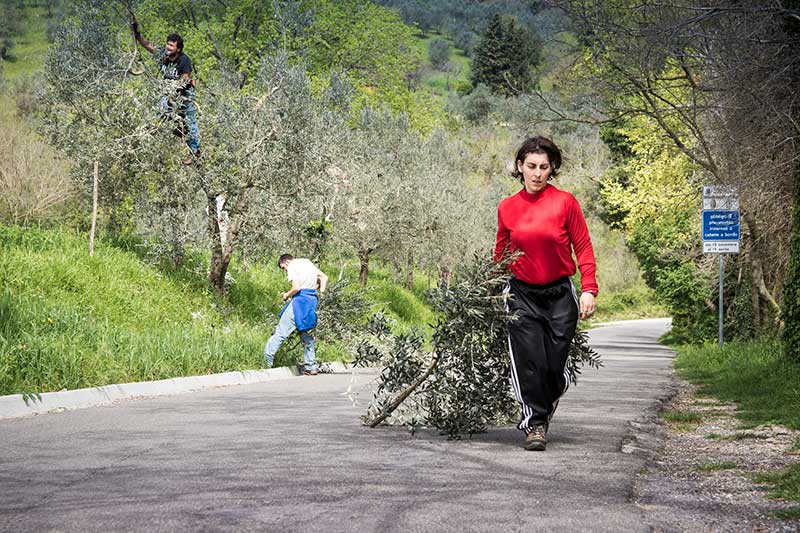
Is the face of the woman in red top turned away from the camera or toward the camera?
toward the camera

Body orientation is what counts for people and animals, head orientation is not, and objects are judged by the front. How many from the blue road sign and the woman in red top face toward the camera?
2

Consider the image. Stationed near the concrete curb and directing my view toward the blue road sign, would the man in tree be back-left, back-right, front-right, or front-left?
front-left

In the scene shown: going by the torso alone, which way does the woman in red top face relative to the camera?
toward the camera

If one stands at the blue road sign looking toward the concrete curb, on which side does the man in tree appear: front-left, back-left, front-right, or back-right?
front-right

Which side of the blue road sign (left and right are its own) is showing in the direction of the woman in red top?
front

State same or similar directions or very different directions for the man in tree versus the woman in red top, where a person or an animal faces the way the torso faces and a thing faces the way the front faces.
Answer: same or similar directions

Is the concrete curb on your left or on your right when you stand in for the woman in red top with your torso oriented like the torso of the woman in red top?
on your right

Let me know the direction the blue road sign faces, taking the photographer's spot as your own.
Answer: facing the viewer

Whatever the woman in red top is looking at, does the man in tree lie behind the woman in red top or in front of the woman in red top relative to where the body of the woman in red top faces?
behind

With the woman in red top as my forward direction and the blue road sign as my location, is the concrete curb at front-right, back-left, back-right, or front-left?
front-right
